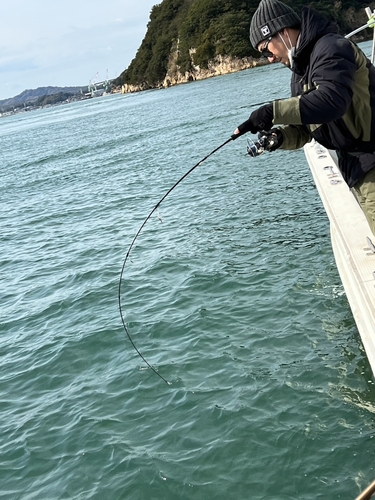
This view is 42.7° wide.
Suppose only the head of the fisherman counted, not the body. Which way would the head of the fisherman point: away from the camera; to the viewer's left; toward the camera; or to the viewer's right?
to the viewer's left

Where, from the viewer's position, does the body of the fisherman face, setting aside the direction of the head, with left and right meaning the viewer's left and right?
facing to the left of the viewer
